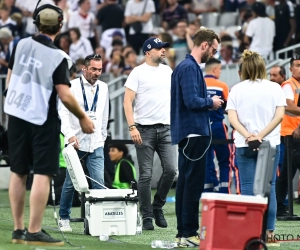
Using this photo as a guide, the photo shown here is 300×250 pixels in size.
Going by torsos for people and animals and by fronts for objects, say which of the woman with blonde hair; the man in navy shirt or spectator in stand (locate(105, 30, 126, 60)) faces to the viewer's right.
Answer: the man in navy shirt

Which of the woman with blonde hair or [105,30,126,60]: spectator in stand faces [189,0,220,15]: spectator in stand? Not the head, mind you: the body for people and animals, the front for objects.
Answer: the woman with blonde hair

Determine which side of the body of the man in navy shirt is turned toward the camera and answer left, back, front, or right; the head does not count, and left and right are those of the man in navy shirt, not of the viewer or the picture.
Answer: right

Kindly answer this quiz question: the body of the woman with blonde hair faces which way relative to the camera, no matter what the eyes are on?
away from the camera

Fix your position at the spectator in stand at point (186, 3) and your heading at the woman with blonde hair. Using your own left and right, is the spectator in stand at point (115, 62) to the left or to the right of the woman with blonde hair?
right

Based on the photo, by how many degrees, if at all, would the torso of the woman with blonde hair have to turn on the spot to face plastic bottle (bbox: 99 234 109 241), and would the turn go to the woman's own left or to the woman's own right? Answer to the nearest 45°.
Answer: approximately 90° to the woman's own left

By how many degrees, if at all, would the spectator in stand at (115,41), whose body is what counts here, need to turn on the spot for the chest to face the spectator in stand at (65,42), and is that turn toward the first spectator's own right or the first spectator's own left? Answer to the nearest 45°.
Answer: approximately 90° to the first spectator's own right

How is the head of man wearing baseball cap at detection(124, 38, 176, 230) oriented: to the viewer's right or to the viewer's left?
to the viewer's right
